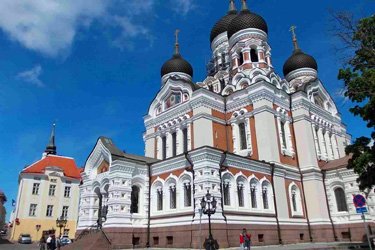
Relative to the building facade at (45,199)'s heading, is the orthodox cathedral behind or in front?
in front

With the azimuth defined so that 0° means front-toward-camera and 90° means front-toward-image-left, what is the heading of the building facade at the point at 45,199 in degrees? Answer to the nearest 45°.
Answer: approximately 0°

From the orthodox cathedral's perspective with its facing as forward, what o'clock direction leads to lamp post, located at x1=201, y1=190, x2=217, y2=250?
The lamp post is roughly at 11 o'clock from the orthodox cathedral.

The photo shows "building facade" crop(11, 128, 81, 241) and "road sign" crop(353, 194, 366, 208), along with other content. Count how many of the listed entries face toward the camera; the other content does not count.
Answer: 2

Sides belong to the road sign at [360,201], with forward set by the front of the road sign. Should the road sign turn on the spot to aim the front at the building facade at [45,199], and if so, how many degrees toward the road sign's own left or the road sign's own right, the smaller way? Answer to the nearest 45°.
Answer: approximately 135° to the road sign's own right

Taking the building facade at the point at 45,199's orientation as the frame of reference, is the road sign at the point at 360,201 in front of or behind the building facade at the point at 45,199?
in front

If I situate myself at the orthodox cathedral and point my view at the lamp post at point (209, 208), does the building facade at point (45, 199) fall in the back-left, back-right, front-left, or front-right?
back-right

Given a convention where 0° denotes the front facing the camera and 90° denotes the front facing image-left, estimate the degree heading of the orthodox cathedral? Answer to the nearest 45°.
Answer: approximately 45°

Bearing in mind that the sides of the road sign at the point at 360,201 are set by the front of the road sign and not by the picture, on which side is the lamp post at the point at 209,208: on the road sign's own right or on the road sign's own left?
on the road sign's own right

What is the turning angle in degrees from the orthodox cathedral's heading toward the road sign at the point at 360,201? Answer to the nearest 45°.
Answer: approximately 45° to its left
